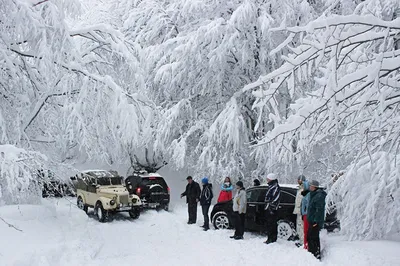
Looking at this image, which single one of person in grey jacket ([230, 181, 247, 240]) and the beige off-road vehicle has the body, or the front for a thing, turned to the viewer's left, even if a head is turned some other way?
the person in grey jacket

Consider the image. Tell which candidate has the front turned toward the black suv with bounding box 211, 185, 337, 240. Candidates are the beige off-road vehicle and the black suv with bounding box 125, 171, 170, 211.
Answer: the beige off-road vehicle

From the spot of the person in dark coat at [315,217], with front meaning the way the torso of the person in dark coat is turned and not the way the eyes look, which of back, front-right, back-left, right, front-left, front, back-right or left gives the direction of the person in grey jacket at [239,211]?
front-right

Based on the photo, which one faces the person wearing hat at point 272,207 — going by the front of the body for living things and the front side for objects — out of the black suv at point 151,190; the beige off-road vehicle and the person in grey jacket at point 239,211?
the beige off-road vehicle

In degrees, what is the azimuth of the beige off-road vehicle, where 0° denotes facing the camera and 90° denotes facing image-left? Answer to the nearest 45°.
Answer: approximately 315°

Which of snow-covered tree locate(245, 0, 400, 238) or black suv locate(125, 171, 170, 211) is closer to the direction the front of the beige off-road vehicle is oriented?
the snow-covered tree

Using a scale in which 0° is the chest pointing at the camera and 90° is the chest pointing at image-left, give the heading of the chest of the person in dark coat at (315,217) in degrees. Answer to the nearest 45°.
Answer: approximately 90°

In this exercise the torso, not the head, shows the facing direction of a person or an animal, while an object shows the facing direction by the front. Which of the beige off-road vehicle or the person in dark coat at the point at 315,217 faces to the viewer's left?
the person in dark coat

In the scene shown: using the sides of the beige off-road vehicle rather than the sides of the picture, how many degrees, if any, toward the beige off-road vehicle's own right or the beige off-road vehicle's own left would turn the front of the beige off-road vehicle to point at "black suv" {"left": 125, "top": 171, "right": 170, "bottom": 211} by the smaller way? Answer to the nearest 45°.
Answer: approximately 90° to the beige off-road vehicle's own left

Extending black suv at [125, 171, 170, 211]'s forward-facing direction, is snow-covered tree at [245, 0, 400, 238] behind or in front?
behind

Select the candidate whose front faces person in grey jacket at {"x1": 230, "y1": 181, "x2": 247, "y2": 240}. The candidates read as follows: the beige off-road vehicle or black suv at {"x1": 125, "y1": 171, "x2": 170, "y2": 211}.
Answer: the beige off-road vehicle

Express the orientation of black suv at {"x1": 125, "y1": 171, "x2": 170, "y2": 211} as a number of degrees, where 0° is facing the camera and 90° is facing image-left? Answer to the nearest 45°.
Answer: approximately 135°
